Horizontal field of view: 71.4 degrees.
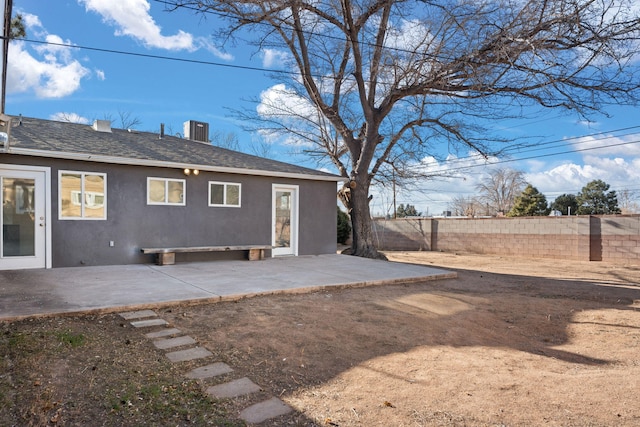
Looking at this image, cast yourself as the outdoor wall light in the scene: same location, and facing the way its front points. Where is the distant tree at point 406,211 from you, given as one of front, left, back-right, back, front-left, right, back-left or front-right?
back-left

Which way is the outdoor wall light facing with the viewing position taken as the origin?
facing the viewer

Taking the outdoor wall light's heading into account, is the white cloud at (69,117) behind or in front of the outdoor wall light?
behind

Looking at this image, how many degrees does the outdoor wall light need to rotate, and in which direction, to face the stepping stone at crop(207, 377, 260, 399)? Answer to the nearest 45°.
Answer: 0° — it already faces it

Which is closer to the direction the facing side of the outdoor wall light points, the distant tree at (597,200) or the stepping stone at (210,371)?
the stepping stone

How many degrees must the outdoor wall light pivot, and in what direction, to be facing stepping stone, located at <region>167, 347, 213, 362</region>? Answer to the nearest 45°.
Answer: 0° — it already faces it

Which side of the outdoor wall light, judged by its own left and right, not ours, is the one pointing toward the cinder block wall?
left

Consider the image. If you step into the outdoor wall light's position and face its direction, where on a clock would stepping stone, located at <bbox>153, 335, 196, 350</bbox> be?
The stepping stone is roughly at 12 o'clock from the outdoor wall light.

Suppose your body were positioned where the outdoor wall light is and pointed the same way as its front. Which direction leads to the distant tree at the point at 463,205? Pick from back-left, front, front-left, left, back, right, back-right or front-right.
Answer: back-left

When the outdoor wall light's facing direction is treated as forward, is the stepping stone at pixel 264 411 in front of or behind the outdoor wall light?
in front

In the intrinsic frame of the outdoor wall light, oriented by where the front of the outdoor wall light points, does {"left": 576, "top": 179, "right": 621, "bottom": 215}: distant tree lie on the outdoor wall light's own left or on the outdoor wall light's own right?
on the outdoor wall light's own left

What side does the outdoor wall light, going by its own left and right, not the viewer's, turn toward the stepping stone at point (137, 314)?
front

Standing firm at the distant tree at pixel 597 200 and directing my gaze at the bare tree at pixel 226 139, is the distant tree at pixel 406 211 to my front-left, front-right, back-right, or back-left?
front-right

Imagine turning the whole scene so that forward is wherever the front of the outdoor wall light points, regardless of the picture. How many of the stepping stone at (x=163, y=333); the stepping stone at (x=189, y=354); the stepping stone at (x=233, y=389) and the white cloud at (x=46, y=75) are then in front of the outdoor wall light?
3
